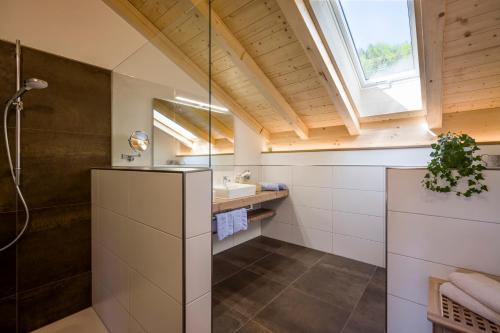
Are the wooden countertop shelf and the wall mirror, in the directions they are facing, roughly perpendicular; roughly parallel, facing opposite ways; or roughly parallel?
roughly parallel

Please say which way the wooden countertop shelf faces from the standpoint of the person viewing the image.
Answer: facing the viewer and to the right of the viewer

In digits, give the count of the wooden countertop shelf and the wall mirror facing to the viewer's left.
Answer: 0

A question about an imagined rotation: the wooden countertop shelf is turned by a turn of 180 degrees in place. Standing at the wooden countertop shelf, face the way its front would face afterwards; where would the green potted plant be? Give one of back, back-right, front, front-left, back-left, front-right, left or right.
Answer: back
